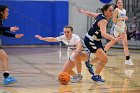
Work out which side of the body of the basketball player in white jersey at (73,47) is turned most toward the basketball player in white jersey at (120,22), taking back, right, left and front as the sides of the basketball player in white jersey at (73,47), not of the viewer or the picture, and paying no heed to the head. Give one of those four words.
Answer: back

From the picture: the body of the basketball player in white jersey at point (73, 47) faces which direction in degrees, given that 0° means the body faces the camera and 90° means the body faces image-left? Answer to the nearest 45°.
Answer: approximately 45°
